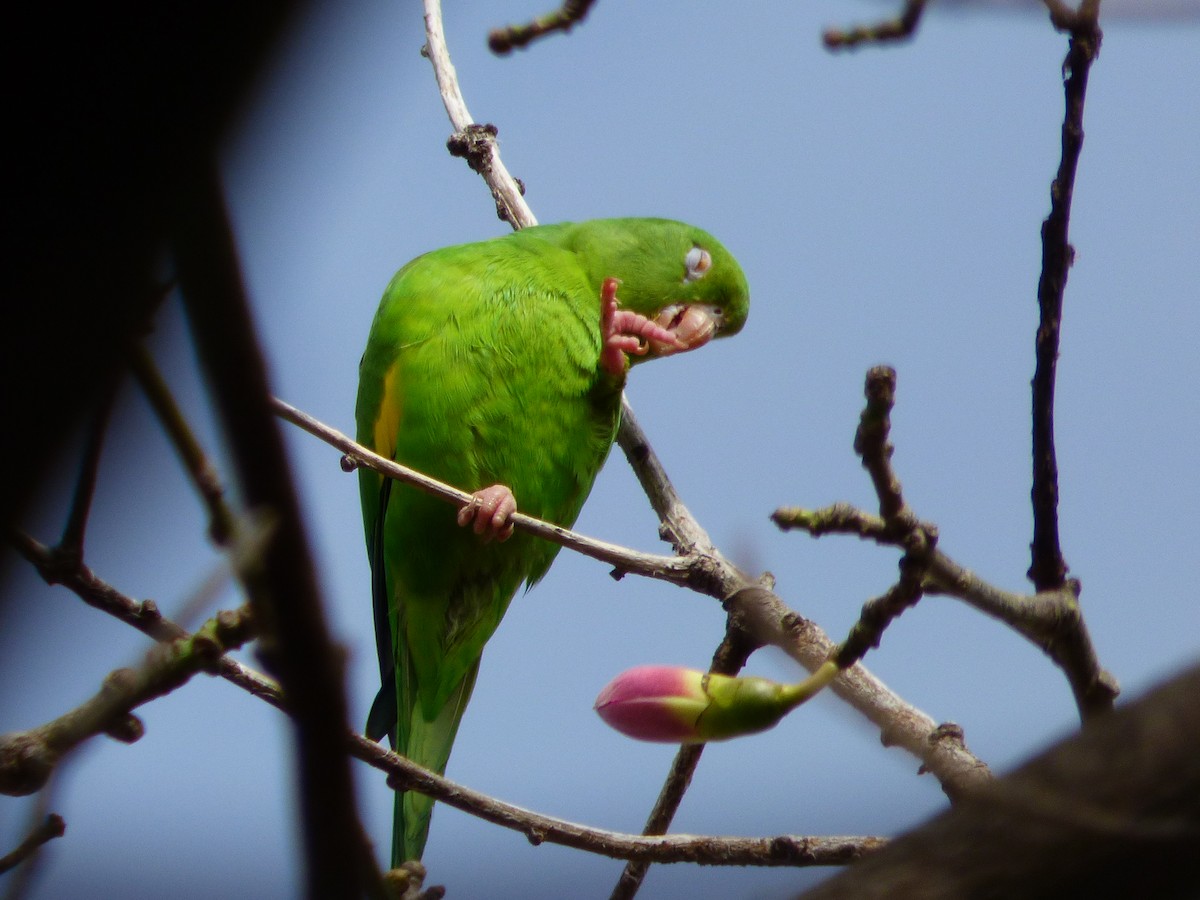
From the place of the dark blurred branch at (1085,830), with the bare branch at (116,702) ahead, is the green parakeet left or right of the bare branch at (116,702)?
right

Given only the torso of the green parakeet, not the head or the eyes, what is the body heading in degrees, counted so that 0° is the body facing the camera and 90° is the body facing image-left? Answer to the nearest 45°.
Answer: approximately 315°

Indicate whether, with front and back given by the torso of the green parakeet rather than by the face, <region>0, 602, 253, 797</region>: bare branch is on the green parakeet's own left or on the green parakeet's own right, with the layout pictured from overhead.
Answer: on the green parakeet's own right
